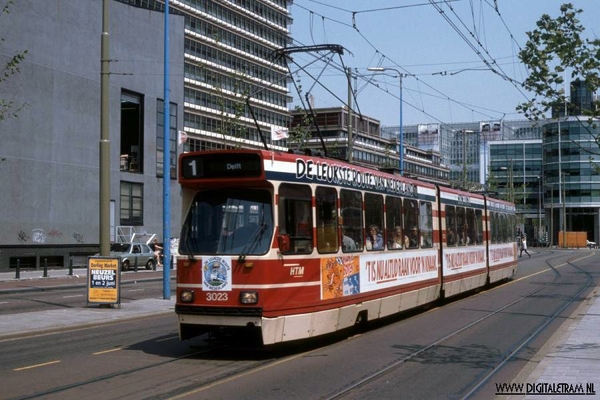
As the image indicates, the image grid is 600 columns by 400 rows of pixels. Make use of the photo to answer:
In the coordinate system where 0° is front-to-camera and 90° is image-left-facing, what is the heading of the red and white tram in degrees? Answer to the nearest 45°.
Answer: approximately 45°

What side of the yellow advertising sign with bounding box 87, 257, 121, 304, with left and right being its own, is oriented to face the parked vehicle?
back
